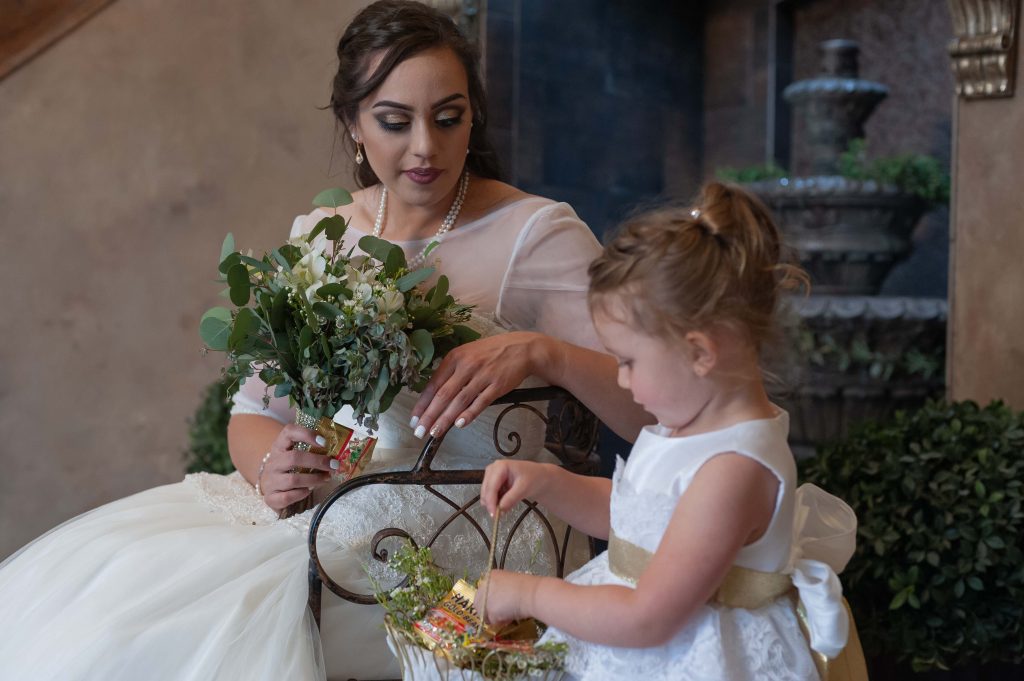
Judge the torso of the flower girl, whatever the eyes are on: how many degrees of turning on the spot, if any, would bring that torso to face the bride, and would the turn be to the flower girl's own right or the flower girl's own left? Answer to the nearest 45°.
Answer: approximately 45° to the flower girl's own right

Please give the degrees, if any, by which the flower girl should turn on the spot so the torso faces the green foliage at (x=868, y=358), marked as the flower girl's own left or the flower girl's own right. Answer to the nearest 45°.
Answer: approximately 90° to the flower girl's own right

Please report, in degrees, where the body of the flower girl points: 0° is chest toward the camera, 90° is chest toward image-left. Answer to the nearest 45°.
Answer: approximately 90°

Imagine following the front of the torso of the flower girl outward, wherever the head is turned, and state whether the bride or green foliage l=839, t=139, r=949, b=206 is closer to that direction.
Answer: the bride

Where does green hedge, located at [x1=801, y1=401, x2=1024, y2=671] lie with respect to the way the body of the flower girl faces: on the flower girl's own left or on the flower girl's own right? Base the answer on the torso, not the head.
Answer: on the flower girl's own right

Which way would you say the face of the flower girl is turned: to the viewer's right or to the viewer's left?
to the viewer's left

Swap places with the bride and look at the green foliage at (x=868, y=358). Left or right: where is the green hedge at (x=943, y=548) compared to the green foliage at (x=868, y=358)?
right
